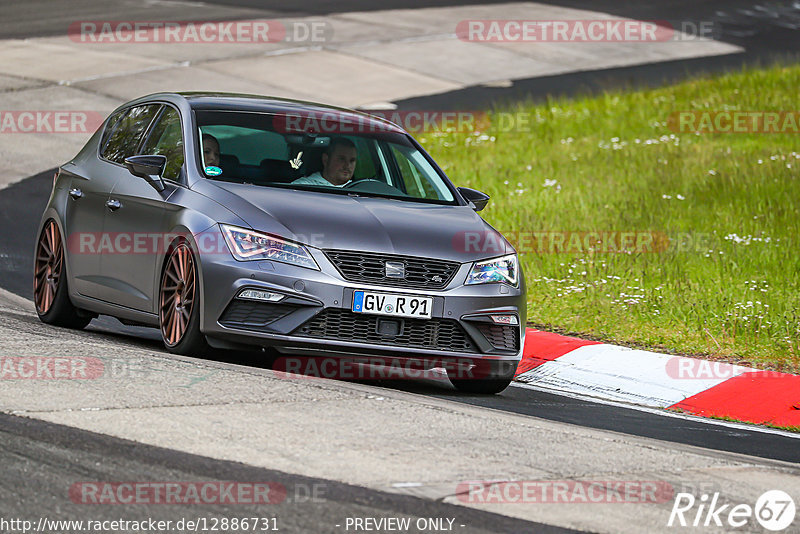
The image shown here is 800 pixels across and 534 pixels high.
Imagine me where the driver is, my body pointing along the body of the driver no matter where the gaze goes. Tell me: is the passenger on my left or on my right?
on my right
